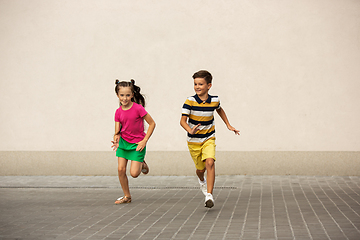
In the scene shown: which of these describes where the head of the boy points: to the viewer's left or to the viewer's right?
to the viewer's left

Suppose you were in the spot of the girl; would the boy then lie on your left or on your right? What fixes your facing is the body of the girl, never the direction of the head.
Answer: on your left

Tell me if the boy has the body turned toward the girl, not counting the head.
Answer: no

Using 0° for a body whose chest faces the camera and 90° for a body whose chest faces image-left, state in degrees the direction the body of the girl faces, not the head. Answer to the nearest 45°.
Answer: approximately 45°

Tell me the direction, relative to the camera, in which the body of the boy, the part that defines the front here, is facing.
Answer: toward the camera
